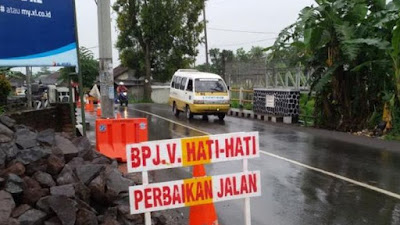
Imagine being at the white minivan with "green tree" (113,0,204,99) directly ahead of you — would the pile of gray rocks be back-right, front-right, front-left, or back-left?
back-left

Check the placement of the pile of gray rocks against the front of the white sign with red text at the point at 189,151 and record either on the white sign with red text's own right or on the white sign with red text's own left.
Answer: on the white sign with red text's own right

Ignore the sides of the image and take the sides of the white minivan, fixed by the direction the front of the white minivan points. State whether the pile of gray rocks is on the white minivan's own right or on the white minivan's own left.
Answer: on the white minivan's own right

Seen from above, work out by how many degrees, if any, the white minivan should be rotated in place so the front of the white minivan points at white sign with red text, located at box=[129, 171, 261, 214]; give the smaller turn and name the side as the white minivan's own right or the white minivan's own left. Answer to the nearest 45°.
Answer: approximately 45° to the white minivan's own right

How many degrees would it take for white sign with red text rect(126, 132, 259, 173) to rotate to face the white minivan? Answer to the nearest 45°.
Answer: approximately 180°

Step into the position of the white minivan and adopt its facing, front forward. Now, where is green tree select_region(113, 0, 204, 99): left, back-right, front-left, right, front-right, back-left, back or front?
back-left

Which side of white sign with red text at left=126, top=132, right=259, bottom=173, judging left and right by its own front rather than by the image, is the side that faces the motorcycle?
back

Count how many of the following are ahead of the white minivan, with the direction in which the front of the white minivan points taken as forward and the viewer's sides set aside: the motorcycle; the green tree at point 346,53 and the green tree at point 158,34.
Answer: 1

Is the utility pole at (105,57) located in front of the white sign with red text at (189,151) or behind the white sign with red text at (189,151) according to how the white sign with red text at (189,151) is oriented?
behind
